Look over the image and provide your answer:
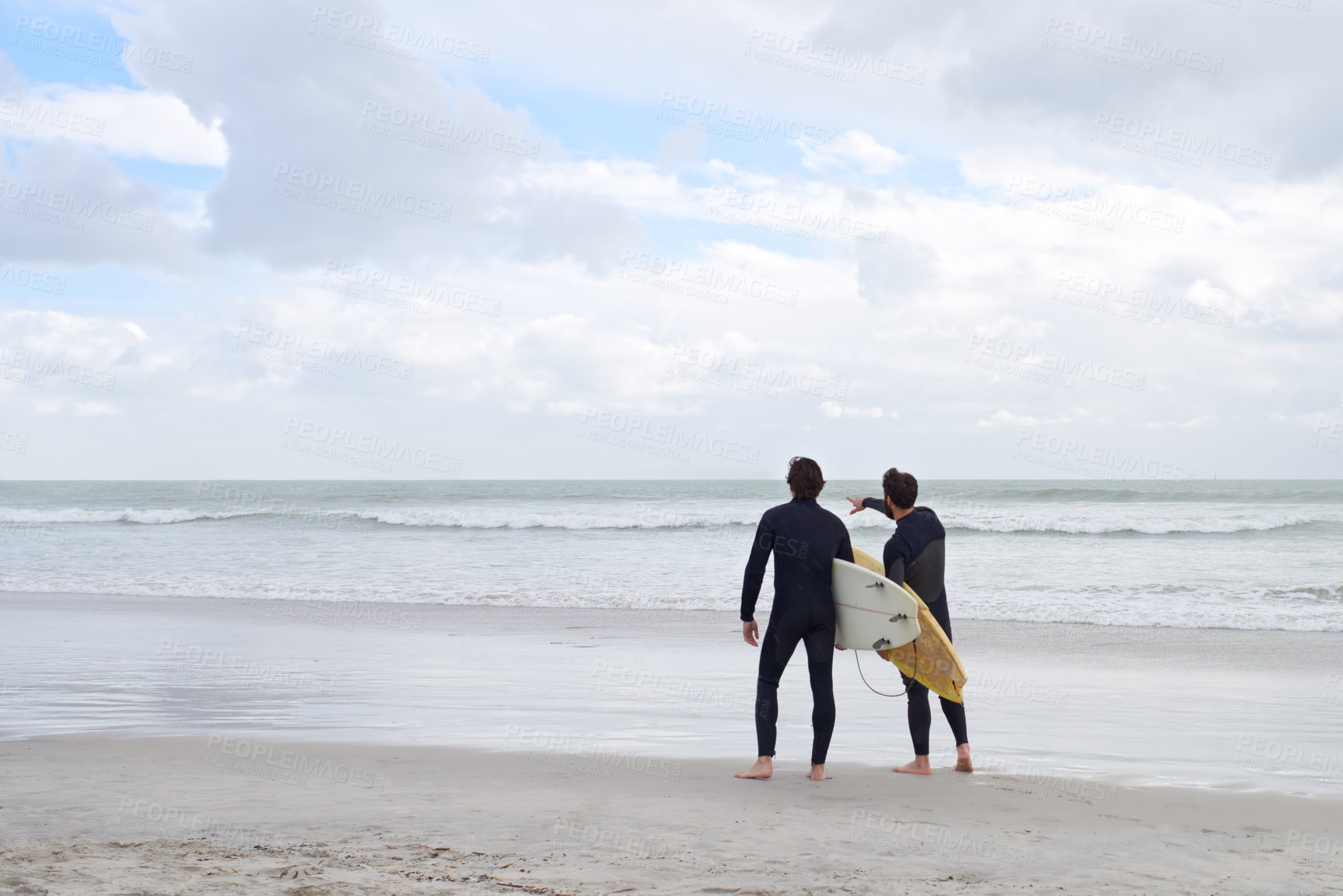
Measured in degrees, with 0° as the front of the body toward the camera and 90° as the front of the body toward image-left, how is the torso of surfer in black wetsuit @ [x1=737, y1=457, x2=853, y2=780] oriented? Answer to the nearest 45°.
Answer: approximately 180°

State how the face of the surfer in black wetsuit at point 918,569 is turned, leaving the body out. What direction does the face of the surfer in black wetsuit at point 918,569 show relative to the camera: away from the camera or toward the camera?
away from the camera

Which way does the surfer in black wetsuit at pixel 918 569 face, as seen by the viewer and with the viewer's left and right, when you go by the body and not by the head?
facing away from the viewer and to the left of the viewer

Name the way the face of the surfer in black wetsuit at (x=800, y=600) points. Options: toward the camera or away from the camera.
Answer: away from the camera
